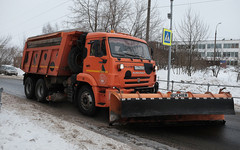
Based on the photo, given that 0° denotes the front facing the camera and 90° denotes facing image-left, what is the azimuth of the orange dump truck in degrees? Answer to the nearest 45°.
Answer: approximately 315°

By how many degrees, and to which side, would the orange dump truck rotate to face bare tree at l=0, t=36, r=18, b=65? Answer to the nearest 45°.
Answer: approximately 180°
